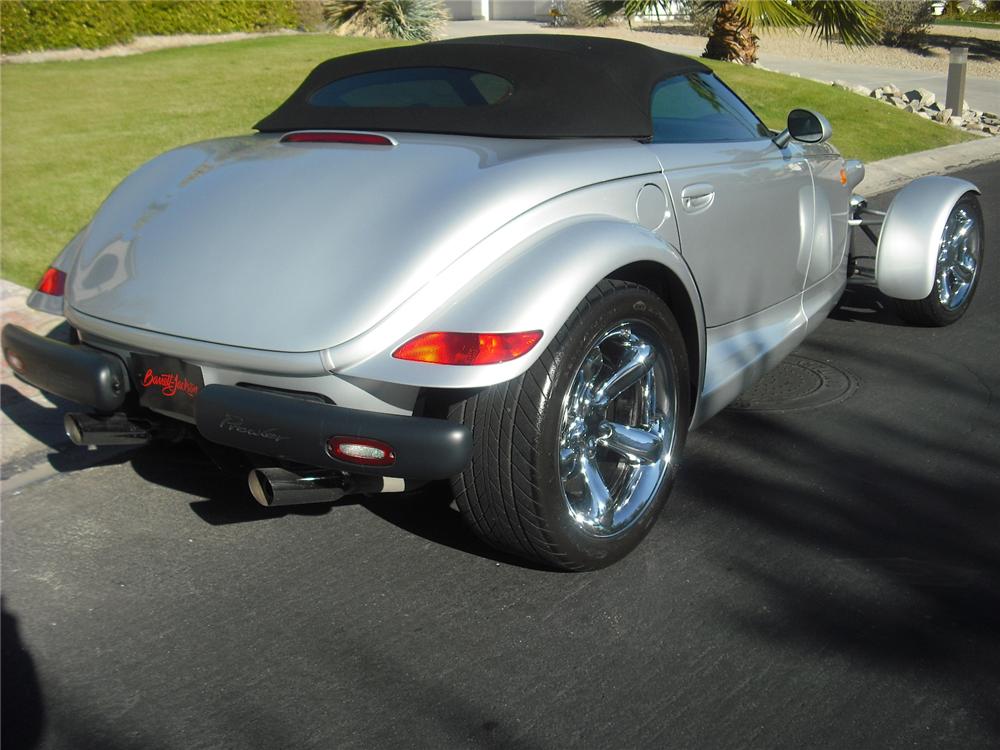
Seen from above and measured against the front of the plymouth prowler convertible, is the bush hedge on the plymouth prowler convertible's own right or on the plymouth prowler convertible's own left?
on the plymouth prowler convertible's own left

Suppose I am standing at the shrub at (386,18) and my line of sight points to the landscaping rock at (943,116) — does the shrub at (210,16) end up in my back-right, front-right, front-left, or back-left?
back-right

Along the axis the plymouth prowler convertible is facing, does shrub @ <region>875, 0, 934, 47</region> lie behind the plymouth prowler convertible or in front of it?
in front

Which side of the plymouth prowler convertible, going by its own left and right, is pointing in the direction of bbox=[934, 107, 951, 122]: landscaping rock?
front

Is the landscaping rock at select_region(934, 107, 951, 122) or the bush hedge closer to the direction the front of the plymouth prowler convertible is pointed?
the landscaping rock

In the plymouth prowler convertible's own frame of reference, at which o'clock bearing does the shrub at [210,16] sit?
The shrub is roughly at 10 o'clock from the plymouth prowler convertible.

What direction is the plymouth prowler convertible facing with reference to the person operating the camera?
facing away from the viewer and to the right of the viewer

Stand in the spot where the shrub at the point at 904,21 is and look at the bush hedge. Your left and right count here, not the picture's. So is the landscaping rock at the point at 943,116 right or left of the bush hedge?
left

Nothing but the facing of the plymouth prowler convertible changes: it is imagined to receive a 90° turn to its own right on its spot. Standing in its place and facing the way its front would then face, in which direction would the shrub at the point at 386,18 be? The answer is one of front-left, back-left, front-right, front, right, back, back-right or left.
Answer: back-left

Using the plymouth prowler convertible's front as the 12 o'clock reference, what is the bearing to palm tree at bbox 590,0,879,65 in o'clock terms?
The palm tree is roughly at 11 o'clock from the plymouth prowler convertible.
